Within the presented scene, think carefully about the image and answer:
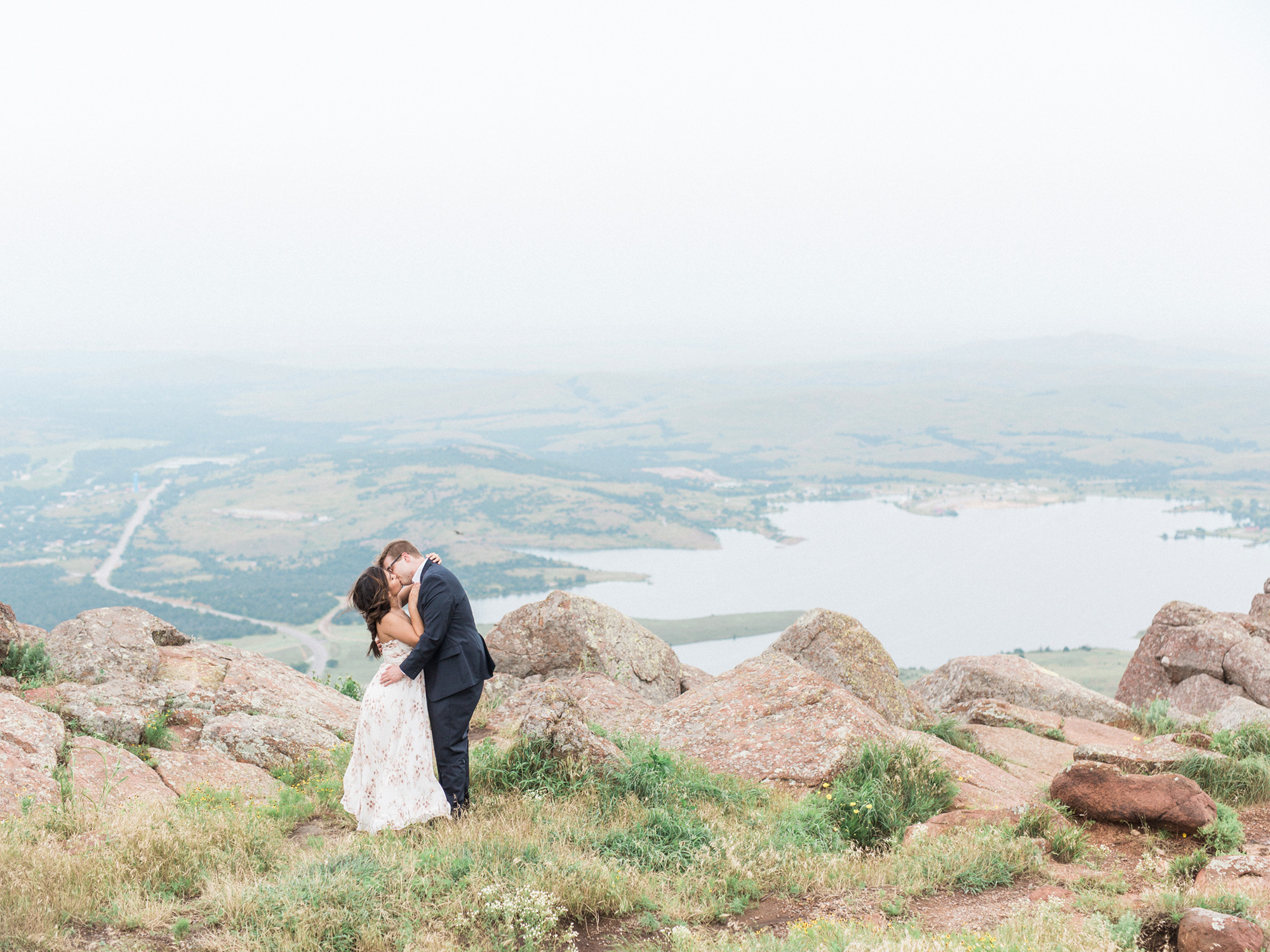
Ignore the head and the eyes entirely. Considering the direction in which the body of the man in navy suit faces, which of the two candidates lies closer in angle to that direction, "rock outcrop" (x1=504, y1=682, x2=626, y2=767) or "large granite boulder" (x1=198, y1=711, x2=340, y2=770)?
the large granite boulder

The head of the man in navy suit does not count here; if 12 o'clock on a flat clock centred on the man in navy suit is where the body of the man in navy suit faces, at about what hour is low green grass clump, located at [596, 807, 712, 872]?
The low green grass clump is roughly at 7 o'clock from the man in navy suit.

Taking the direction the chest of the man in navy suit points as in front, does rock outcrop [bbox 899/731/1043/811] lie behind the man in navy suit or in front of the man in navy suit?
behind

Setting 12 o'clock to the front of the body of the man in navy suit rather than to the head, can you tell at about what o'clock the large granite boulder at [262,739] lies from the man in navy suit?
The large granite boulder is roughly at 2 o'clock from the man in navy suit.

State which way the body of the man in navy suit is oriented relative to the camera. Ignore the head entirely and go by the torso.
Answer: to the viewer's left

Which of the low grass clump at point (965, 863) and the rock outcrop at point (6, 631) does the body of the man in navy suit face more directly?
the rock outcrop

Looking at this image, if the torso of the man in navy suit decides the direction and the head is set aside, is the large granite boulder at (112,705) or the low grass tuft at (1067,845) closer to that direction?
the large granite boulder

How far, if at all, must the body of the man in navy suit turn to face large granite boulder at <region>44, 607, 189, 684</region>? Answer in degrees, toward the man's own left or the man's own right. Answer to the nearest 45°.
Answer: approximately 45° to the man's own right

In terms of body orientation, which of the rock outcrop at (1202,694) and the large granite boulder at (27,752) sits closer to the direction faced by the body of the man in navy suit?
the large granite boulder

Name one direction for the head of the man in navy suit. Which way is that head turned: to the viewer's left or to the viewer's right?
to the viewer's left
